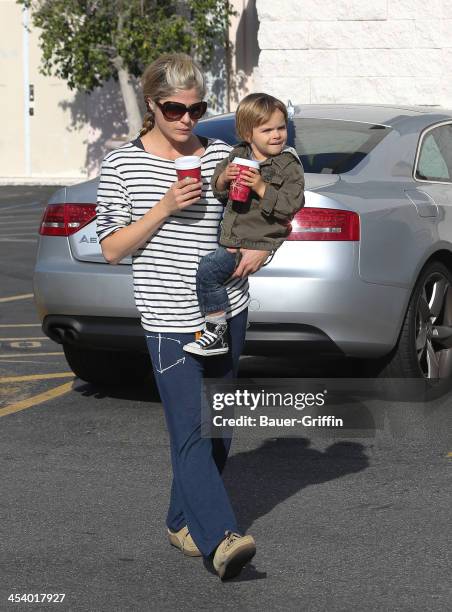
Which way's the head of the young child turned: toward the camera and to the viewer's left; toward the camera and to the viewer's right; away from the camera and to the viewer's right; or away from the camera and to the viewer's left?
toward the camera and to the viewer's right

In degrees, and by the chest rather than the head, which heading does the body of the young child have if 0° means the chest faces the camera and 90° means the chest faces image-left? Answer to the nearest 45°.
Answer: approximately 45°

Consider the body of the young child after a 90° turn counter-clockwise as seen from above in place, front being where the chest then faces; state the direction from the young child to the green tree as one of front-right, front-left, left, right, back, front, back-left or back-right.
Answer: back-left

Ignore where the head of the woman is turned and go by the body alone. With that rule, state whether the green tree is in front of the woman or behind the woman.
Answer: behind

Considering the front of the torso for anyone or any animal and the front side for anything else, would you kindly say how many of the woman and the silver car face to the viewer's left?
0

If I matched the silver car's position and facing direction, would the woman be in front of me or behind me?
behind

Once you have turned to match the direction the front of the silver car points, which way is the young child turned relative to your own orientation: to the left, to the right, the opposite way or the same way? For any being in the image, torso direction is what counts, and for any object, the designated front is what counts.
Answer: the opposite way
